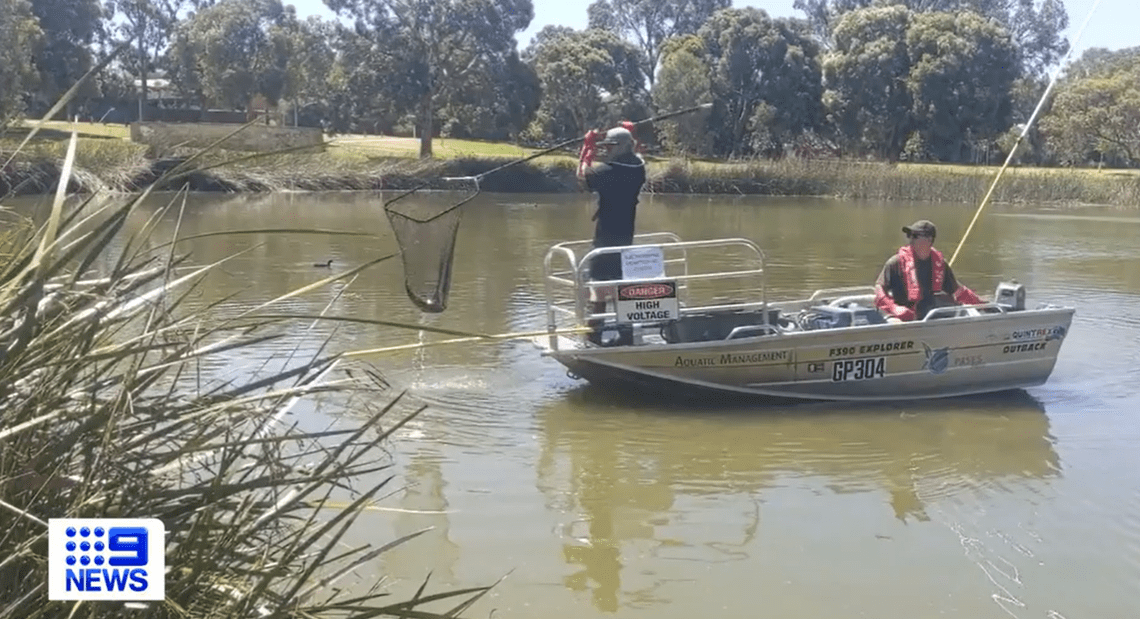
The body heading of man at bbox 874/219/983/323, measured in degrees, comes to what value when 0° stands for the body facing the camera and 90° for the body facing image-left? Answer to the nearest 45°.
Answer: approximately 0°

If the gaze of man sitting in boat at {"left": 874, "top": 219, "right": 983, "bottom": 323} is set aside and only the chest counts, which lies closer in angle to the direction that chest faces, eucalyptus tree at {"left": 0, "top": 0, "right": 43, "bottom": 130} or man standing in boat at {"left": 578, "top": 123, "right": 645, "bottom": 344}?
the man standing in boat

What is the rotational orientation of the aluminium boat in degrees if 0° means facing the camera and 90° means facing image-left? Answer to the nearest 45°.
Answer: approximately 90°

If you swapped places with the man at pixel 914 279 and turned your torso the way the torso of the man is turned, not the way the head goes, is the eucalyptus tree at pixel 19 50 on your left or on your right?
on your right

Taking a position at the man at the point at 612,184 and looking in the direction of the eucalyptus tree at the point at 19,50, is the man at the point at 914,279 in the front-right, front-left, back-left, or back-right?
back-right
